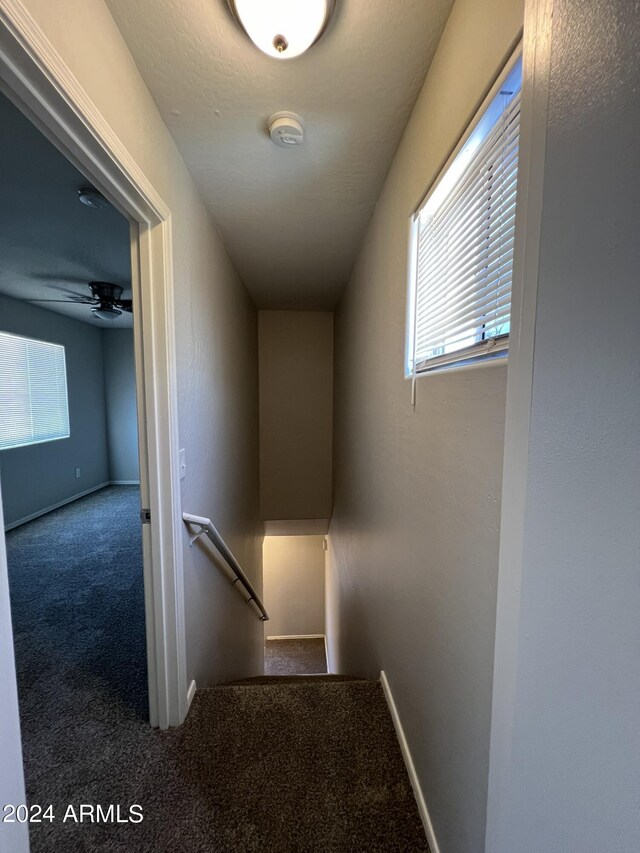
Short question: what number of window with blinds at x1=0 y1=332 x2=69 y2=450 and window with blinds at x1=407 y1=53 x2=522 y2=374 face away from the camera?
0

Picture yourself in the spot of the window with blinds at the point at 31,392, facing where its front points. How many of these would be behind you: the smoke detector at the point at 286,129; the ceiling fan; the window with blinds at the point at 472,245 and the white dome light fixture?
0

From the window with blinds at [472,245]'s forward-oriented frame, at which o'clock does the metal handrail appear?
The metal handrail is roughly at 2 o'clock from the window with blinds.

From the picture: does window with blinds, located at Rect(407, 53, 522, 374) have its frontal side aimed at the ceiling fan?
no

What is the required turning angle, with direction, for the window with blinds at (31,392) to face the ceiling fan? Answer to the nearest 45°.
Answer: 0° — it already faces it

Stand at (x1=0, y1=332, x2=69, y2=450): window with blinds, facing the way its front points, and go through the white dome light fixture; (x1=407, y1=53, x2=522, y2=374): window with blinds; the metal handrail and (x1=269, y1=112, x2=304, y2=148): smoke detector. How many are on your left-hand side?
0

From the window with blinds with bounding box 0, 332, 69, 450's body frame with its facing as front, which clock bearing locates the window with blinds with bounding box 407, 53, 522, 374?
the window with blinds with bounding box 407, 53, 522, 374 is roughly at 1 o'clock from the window with blinds with bounding box 0, 332, 69, 450.

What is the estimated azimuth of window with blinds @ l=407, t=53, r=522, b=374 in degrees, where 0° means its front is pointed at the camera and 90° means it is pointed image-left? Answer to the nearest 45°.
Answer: approximately 45°

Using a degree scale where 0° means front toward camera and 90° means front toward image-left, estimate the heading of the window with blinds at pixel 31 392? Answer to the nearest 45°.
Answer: approximately 315°

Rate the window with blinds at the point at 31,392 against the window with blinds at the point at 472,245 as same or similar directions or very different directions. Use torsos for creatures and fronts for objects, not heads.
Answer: very different directions

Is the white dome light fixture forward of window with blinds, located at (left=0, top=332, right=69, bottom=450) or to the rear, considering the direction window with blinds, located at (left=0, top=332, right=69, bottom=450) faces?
forward

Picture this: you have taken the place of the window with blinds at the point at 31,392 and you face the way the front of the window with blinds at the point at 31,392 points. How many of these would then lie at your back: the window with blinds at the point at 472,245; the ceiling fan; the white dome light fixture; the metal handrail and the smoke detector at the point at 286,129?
0

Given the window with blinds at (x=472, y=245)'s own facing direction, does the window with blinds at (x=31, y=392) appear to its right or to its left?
on its right
